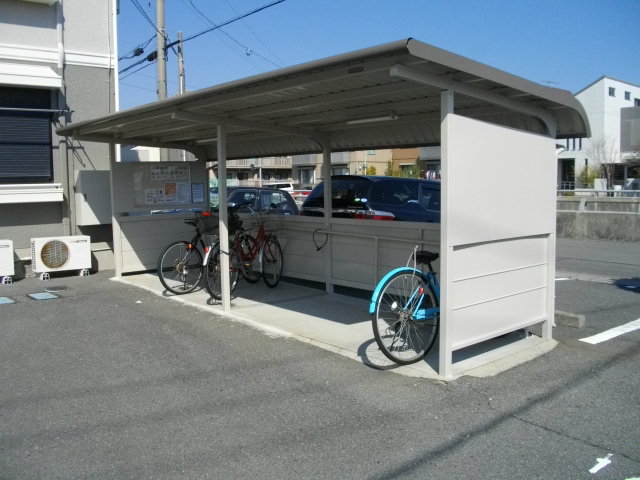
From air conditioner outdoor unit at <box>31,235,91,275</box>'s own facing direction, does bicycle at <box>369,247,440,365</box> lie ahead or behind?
ahead

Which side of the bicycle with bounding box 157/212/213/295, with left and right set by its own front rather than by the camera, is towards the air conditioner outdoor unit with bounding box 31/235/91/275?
left

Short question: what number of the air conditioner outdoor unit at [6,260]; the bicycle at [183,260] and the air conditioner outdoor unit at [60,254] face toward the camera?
2

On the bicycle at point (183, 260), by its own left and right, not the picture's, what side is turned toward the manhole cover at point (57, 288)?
left

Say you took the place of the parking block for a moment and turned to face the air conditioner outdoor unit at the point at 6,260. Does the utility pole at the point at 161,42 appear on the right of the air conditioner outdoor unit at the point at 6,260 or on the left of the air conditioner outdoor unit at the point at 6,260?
right

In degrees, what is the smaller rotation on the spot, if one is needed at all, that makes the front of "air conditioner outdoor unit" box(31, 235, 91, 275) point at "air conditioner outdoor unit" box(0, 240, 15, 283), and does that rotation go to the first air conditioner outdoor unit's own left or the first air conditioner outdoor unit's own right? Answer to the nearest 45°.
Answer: approximately 90° to the first air conditioner outdoor unit's own right

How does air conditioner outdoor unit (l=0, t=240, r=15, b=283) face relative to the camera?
toward the camera

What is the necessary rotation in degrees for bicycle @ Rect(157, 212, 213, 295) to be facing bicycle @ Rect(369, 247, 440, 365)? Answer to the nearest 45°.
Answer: approximately 90° to its right

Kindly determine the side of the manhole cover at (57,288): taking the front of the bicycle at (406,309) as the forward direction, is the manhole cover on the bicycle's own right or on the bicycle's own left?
on the bicycle's own left

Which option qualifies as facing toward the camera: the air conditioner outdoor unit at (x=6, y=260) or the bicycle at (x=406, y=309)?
the air conditioner outdoor unit

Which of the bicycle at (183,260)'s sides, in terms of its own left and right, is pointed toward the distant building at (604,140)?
front

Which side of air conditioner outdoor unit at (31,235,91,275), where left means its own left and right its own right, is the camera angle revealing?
front

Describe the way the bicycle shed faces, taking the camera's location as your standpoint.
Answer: facing the viewer and to the left of the viewer

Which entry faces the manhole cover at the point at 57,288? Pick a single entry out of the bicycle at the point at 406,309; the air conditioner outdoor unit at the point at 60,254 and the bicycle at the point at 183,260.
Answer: the air conditioner outdoor unit

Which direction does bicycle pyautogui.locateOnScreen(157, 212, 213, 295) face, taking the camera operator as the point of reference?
facing away from the viewer and to the right of the viewer

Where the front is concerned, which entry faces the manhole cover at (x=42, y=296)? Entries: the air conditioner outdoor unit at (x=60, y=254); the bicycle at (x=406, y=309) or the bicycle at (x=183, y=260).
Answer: the air conditioner outdoor unit
